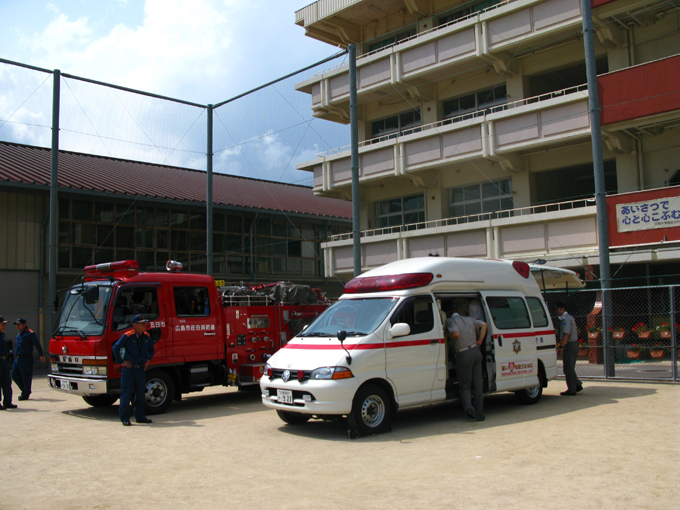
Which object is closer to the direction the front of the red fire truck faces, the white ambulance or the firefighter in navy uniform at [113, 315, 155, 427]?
the firefighter in navy uniform

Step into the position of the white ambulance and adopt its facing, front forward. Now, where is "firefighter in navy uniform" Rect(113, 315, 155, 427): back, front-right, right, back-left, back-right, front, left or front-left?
front-right

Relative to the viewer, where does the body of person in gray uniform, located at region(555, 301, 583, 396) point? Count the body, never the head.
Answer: to the viewer's left

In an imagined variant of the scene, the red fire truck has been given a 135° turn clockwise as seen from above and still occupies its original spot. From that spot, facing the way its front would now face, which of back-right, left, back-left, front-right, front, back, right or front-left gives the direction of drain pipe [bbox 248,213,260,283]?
front

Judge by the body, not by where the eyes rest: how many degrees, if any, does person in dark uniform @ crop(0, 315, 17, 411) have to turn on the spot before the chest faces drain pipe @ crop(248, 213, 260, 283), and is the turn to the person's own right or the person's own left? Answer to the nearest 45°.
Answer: approximately 45° to the person's own left

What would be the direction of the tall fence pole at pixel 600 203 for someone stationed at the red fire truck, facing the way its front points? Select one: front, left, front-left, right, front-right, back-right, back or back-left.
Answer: back-left

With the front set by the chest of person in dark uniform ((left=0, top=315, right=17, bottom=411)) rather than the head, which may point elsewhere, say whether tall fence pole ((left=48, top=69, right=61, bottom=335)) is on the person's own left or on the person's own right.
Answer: on the person's own left

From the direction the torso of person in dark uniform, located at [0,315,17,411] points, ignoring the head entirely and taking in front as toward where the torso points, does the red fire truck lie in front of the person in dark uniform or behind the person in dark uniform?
in front

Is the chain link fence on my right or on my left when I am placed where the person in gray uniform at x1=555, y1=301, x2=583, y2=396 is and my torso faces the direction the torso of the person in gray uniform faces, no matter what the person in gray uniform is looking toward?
on my right

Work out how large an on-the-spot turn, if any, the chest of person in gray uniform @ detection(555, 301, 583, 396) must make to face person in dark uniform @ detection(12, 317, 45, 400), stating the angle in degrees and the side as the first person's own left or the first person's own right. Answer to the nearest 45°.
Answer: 0° — they already face them

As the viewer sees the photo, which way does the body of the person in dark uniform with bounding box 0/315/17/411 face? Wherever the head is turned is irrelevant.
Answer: to the viewer's right
